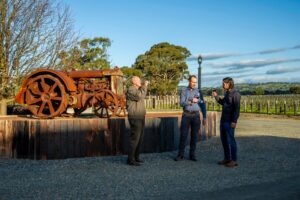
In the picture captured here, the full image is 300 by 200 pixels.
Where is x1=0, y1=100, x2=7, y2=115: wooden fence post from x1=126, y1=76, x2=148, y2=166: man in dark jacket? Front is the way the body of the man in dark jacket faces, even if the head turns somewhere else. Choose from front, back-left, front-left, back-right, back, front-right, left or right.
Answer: back-left

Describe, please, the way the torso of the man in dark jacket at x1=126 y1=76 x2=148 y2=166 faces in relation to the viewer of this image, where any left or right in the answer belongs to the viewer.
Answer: facing to the right of the viewer

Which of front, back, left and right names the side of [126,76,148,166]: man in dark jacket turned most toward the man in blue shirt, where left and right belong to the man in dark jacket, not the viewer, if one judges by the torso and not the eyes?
front

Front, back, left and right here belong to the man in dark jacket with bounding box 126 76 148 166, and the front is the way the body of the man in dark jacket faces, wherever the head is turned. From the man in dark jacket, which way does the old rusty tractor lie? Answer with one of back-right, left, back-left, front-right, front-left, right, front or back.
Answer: back-left

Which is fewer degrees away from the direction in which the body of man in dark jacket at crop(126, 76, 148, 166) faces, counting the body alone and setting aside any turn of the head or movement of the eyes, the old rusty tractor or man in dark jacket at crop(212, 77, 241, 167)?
the man in dark jacket

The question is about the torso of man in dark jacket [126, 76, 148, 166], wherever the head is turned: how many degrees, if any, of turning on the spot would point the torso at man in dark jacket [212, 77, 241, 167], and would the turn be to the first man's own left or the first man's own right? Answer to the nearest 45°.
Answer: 0° — they already face them

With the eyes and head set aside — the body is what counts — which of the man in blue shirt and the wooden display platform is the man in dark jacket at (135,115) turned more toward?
the man in blue shirt

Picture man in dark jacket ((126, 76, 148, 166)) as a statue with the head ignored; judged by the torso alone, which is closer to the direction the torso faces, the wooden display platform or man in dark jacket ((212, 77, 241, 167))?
the man in dark jacket
